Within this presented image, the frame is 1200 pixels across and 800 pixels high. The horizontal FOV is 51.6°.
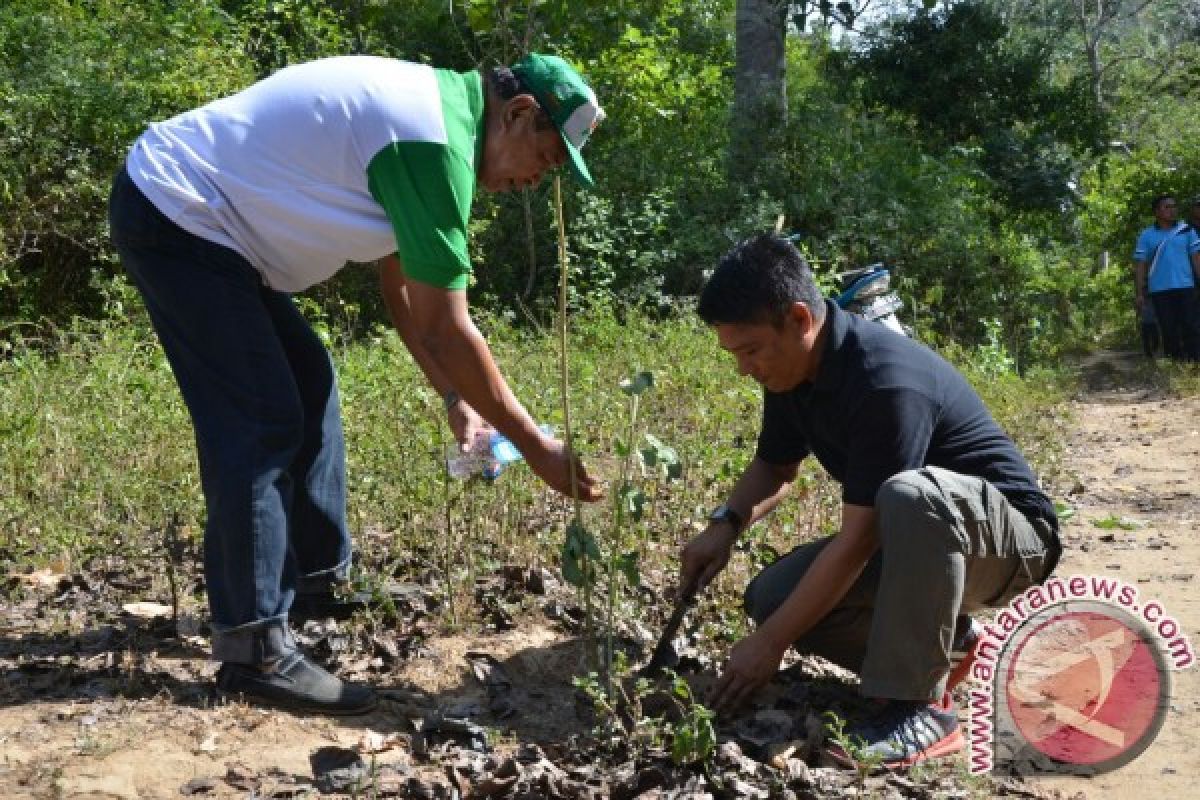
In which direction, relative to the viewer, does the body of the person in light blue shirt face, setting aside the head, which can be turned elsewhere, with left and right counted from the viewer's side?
facing the viewer

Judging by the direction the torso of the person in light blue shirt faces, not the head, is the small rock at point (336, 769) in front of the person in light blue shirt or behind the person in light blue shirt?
in front

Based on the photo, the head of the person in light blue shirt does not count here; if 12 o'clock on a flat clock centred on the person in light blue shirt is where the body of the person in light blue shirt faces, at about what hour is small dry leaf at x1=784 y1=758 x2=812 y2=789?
The small dry leaf is roughly at 12 o'clock from the person in light blue shirt.

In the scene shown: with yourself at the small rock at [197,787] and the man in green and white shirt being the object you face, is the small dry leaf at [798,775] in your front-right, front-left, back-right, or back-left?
front-right

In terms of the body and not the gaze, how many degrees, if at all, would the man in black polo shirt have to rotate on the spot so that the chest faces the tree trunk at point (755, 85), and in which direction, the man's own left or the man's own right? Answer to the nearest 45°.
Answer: approximately 135° to the man's own right

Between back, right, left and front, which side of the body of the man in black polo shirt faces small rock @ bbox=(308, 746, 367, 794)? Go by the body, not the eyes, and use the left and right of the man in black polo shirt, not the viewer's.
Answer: front

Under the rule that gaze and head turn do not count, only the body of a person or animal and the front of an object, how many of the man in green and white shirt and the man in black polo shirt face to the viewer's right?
1

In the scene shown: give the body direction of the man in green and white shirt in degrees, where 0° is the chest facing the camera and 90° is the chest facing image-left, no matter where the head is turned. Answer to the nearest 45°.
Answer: approximately 270°

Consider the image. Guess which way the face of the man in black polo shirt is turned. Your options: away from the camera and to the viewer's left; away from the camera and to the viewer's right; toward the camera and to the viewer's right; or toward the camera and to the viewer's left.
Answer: toward the camera and to the viewer's left

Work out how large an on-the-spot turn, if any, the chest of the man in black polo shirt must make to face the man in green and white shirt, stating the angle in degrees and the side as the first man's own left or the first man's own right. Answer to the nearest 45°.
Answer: approximately 45° to the first man's own right

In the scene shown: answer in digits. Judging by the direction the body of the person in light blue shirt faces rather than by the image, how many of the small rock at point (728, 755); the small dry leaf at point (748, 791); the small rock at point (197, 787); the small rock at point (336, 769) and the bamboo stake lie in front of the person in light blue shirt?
5

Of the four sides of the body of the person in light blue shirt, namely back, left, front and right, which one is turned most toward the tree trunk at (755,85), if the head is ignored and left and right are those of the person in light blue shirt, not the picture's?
right

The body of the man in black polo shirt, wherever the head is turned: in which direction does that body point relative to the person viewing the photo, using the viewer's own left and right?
facing the viewer and to the left of the viewer

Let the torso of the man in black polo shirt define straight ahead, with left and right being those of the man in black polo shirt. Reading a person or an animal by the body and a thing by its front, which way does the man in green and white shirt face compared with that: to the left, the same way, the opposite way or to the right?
the opposite way

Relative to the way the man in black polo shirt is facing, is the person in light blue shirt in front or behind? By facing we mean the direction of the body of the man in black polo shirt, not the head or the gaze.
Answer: behind

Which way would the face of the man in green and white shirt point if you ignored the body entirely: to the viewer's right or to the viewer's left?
to the viewer's right
